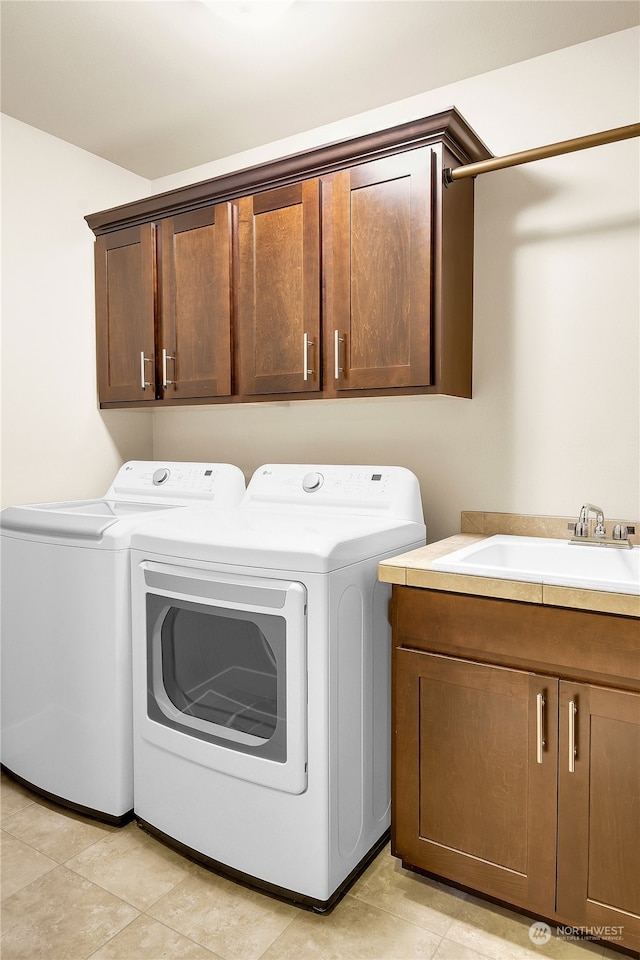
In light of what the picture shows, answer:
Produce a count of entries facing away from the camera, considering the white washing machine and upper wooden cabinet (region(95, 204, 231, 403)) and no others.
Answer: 0

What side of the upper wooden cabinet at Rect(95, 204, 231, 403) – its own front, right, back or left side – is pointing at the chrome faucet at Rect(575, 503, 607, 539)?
left

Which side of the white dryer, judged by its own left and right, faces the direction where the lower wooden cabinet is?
left

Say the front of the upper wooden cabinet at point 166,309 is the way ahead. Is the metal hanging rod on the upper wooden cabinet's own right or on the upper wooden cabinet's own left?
on the upper wooden cabinet's own left

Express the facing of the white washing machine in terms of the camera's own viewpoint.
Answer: facing the viewer and to the left of the viewer

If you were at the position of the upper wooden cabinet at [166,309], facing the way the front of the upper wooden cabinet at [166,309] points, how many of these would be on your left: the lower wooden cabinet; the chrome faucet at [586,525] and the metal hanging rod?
3

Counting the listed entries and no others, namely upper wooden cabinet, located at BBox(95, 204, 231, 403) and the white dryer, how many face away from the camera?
0

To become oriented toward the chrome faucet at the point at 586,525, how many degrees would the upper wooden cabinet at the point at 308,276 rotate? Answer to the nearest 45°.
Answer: approximately 90° to its left

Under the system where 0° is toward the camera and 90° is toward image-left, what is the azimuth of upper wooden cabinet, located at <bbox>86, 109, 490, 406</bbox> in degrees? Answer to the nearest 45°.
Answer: approximately 45°

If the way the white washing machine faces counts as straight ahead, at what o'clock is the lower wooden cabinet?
The lower wooden cabinet is roughly at 9 o'clock from the white washing machine.

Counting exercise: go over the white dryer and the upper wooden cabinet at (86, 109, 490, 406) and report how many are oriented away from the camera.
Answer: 0
